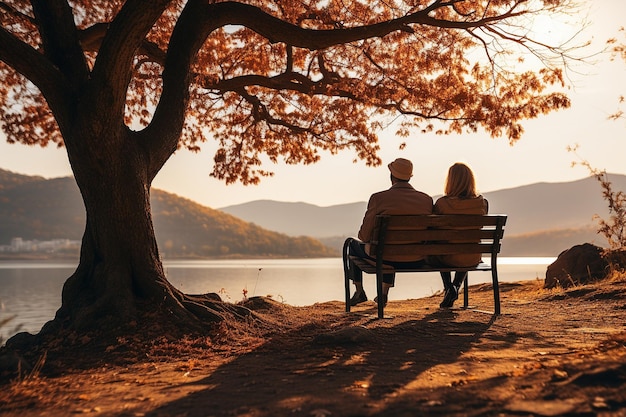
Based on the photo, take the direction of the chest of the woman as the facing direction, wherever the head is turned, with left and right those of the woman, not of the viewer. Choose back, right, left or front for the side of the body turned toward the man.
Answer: left

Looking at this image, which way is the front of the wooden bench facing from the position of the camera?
facing away from the viewer and to the left of the viewer

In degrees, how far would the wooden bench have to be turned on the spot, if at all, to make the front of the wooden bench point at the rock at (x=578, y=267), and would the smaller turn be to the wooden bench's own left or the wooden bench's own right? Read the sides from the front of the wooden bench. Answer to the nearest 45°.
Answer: approximately 90° to the wooden bench's own right

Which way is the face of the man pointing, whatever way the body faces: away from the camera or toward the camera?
away from the camera

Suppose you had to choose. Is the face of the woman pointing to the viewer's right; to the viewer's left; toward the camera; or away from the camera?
away from the camera

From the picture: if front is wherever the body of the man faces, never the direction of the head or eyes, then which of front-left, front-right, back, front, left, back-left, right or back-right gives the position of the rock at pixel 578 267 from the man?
right

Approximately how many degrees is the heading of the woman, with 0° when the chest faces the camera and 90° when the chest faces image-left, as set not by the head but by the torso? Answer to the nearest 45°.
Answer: approximately 180°

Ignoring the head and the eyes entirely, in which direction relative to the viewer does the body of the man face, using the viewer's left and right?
facing away from the viewer and to the left of the viewer

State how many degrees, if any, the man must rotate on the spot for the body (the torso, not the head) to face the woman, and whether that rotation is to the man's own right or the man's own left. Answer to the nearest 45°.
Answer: approximately 135° to the man's own right
